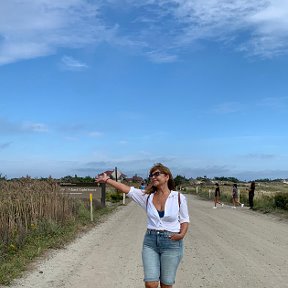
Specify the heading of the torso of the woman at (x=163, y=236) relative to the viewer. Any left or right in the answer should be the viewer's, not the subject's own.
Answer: facing the viewer

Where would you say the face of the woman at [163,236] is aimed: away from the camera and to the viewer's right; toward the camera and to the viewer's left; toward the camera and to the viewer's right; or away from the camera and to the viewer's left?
toward the camera and to the viewer's left
